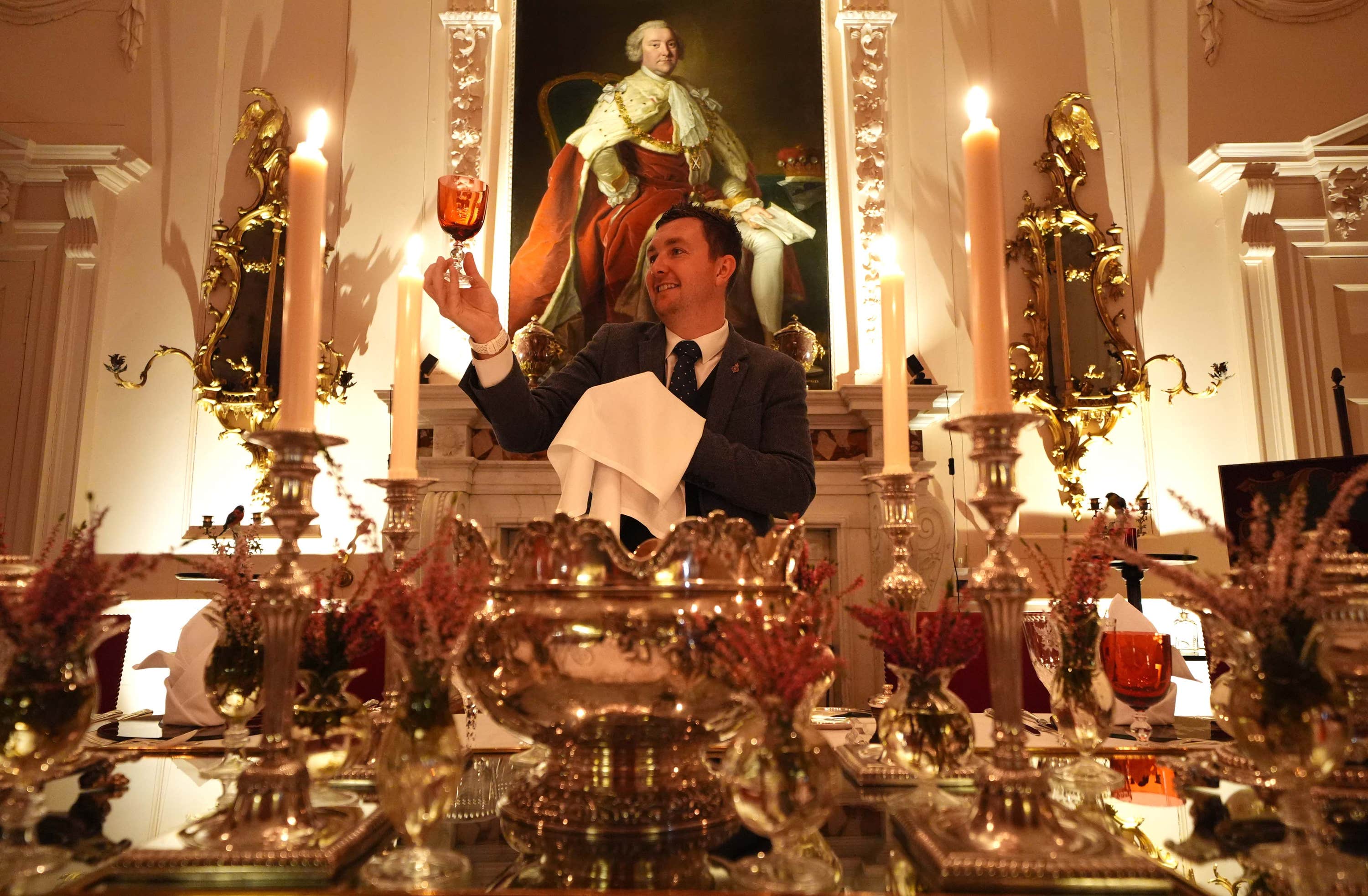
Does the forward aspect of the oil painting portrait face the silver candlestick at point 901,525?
yes

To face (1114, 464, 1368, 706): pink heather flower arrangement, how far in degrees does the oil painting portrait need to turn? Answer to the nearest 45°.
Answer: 0° — it already faces it

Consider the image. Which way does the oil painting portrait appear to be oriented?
toward the camera

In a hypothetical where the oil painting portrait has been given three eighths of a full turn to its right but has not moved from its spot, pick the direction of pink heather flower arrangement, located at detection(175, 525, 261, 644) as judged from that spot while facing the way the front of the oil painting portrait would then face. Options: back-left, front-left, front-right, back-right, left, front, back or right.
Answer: back-left

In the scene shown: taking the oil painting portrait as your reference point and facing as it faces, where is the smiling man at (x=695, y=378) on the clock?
The smiling man is roughly at 12 o'clock from the oil painting portrait.

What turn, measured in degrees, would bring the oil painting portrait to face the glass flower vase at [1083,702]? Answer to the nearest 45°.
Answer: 0° — it already faces it

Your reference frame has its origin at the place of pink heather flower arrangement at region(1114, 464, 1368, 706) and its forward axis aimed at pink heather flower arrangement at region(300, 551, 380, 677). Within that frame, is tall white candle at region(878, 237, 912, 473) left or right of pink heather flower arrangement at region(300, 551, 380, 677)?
right

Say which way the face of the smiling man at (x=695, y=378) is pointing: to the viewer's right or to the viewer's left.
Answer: to the viewer's left

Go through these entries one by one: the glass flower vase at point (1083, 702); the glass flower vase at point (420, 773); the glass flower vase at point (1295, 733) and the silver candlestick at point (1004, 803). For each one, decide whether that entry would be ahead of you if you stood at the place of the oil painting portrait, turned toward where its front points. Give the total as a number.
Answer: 4

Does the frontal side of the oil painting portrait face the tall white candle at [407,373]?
yes

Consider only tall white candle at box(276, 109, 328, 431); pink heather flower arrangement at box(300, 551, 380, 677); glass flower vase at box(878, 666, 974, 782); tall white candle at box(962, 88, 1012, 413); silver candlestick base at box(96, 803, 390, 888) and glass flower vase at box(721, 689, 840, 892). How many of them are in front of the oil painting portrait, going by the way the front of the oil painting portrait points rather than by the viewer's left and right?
6

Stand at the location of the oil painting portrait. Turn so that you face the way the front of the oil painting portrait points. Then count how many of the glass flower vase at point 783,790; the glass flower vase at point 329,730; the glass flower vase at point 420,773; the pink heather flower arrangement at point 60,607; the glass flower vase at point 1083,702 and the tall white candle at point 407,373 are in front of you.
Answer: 6

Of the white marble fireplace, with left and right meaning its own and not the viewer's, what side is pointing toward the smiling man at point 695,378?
front

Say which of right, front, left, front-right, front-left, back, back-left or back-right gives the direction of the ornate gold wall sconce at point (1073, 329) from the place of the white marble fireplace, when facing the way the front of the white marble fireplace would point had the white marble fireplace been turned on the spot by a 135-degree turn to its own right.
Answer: back-right

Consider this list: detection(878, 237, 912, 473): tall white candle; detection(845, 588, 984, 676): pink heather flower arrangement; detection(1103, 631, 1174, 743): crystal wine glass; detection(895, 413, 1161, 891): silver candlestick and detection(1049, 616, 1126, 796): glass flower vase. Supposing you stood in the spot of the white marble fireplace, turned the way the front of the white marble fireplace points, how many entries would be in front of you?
5

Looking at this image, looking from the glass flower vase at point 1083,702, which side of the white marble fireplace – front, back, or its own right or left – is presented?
front

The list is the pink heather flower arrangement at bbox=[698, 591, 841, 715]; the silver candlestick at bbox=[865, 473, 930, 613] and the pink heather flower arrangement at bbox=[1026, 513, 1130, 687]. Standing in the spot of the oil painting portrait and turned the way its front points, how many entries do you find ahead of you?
3
